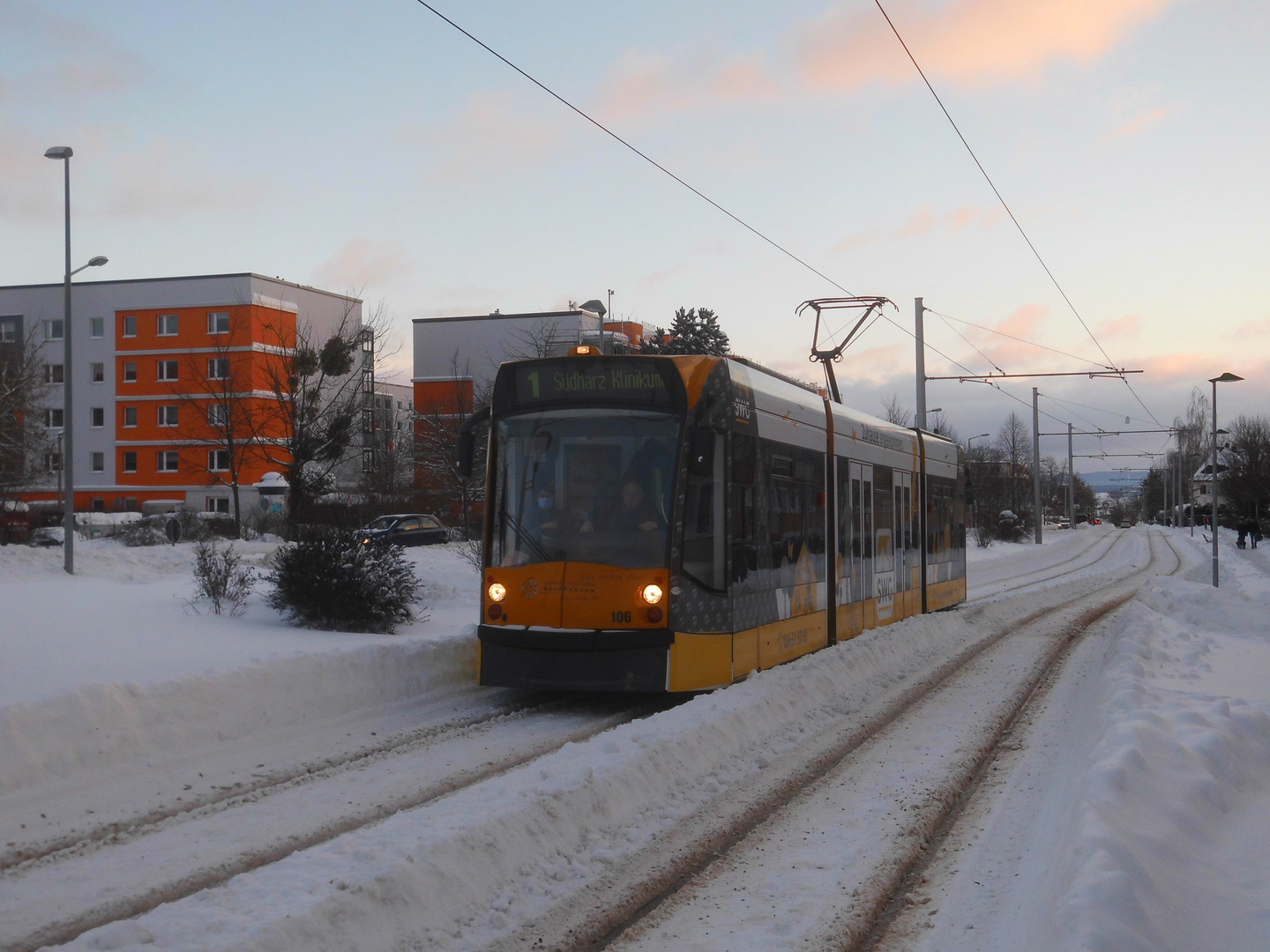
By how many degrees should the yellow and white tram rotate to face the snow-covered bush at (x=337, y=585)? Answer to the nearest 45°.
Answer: approximately 90° to its right

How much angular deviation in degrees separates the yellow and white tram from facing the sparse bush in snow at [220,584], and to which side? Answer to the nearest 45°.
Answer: approximately 90° to its right

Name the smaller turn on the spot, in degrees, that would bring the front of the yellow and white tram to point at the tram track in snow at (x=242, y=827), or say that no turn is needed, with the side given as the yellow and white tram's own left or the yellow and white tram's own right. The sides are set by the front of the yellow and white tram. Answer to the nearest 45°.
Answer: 0° — it already faces it

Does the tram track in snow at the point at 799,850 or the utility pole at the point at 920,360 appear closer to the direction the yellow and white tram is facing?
the tram track in snow

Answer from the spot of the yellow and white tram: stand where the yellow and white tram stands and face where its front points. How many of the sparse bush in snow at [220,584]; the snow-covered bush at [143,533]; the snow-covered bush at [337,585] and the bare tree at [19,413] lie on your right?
4

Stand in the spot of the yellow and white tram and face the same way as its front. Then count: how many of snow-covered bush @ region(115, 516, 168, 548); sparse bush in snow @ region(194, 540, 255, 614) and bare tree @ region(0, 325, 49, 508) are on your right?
3

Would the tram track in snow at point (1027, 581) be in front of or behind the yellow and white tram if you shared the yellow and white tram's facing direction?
behind

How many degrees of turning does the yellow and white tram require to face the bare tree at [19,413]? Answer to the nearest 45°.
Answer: approximately 90° to its right

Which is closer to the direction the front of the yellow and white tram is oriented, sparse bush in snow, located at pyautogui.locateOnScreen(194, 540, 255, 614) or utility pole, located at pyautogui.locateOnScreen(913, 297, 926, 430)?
the sparse bush in snow

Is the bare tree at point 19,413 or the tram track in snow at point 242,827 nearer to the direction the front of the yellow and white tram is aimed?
the tram track in snow

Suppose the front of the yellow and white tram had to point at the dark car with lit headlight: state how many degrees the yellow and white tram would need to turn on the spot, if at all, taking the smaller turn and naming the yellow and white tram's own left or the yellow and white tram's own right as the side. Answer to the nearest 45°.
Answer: approximately 135° to the yellow and white tram's own right

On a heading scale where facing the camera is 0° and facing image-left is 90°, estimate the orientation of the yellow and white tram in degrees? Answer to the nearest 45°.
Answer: approximately 45°

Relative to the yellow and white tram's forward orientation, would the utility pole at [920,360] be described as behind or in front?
behind
